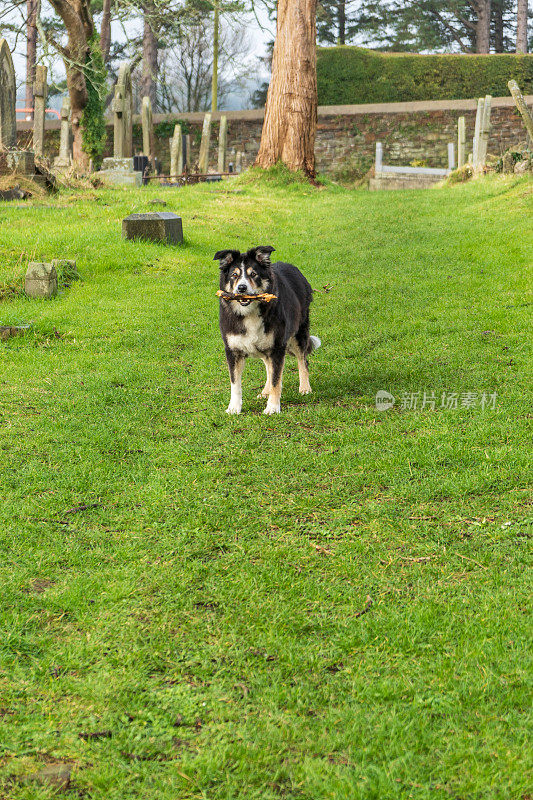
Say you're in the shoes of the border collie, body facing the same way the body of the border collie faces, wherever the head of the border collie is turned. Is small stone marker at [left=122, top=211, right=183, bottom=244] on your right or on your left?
on your right

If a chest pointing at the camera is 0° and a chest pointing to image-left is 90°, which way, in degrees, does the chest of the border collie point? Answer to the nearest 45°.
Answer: approximately 45°

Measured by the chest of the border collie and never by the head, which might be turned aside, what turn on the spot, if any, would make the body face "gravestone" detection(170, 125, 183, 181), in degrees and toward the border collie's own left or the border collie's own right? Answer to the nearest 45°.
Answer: approximately 135° to the border collie's own right

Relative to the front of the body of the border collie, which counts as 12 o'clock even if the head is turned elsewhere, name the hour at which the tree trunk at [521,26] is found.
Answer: The tree trunk is roughly at 5 o'clock from the border collie.

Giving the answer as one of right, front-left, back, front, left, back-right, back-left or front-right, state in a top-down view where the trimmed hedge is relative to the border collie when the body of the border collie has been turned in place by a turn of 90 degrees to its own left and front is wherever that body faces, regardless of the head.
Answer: back-left

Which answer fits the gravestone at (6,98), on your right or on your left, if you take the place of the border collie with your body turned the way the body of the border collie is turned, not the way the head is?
on your right

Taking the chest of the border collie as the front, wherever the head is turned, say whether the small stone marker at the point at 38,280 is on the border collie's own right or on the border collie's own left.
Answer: on the border collie's own right

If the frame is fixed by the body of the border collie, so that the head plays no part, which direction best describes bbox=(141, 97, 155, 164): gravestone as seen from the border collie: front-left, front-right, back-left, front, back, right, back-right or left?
back-right

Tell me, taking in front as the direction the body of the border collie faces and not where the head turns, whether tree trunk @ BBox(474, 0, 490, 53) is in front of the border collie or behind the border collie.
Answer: behind

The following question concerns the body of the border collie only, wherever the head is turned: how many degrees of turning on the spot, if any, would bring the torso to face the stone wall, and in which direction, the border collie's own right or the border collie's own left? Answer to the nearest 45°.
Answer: approximately 135° to the border collie's own right
